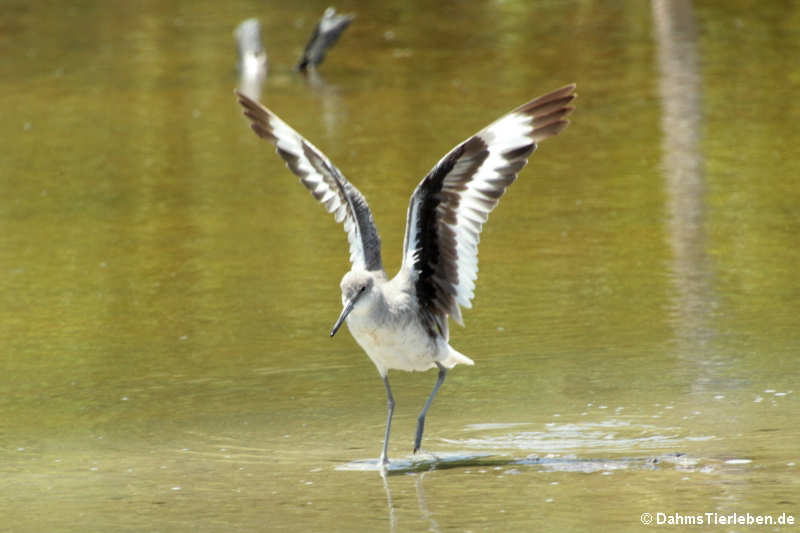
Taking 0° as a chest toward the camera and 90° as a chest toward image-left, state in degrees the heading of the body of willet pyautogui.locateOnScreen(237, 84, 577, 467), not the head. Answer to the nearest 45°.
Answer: approximately 45°

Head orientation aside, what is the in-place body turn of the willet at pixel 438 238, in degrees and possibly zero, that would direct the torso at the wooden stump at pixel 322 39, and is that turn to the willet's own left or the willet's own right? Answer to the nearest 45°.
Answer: approximately 135° to the willet's own right
